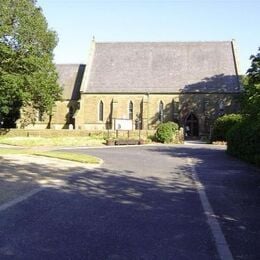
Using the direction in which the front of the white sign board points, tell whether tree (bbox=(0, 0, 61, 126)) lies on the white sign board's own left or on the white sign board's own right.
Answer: on the white sign board's own right

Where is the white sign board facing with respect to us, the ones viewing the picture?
facing the viewer

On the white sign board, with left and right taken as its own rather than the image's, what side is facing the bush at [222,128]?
left

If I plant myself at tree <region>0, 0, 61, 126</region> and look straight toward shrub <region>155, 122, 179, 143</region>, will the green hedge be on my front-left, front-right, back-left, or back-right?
front-right

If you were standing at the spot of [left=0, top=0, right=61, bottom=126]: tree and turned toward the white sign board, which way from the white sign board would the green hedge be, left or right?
right

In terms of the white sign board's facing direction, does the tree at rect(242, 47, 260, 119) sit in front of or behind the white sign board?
in front

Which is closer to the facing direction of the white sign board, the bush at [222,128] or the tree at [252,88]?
the tree

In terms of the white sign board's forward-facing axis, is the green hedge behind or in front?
in front
